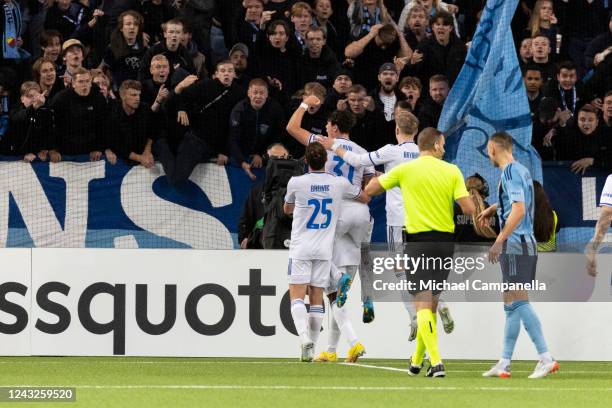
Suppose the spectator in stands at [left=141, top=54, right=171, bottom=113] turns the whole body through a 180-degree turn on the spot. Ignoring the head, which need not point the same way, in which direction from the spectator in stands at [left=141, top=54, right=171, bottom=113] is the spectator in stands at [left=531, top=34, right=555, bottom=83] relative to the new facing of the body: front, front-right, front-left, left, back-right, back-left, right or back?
back-right

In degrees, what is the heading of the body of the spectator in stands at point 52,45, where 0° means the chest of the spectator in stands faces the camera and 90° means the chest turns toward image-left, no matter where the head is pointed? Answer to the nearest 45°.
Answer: approximately 315°

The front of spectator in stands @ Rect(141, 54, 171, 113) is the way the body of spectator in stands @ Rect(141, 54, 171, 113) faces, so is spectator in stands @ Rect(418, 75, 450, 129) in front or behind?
in front

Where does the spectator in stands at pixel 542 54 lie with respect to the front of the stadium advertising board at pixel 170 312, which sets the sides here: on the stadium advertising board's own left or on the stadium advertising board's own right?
on the stadium advertising board's own left

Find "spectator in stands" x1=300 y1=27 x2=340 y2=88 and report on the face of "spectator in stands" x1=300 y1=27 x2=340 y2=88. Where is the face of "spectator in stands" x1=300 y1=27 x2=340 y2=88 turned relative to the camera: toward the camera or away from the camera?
toward the camera

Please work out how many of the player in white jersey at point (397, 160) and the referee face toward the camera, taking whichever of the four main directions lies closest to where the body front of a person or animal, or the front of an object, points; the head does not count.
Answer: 0

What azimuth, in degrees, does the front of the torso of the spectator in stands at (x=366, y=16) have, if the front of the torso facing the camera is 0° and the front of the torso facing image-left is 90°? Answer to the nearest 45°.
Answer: approximately 0°

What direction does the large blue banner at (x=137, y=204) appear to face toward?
toward the camera

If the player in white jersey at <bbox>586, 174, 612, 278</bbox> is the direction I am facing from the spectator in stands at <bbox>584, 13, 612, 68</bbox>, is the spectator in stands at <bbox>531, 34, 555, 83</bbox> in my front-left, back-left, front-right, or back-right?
front-right

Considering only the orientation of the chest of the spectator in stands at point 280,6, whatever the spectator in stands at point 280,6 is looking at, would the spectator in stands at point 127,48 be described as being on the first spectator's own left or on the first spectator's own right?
on the first spectator's own right

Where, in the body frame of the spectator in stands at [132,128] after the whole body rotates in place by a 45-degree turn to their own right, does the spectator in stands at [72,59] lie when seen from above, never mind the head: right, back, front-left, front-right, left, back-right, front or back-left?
back-right

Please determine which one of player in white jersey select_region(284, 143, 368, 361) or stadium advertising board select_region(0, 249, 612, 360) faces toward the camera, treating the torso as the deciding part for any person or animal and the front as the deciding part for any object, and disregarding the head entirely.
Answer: the stadium advertising board

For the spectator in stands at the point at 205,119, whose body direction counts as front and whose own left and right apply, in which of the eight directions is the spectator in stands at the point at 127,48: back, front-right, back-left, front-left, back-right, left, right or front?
back

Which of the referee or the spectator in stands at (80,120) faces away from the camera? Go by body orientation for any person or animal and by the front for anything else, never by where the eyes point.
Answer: the referee

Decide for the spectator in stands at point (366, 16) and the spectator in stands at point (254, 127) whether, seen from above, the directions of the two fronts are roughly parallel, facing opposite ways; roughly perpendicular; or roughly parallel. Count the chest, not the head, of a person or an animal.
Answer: roughly parallel

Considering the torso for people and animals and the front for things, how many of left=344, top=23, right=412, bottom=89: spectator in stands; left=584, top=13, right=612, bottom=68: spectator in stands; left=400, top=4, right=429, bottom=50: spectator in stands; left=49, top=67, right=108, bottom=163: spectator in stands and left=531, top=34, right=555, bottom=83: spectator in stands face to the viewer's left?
0
